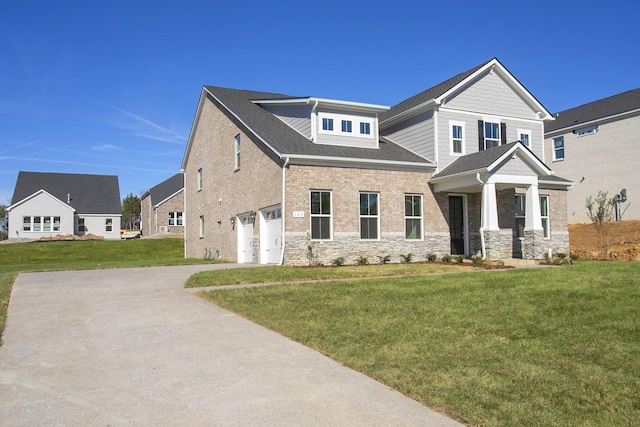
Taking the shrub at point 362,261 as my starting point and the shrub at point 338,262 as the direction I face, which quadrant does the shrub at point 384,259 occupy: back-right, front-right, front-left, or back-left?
back-right

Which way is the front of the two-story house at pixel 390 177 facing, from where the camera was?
facing the viewer and to the right of the viewer

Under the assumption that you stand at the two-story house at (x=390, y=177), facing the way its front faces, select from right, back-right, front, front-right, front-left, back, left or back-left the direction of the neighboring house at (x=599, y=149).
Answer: left

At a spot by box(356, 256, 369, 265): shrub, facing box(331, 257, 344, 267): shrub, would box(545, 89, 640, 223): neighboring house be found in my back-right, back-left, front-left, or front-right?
back-right
